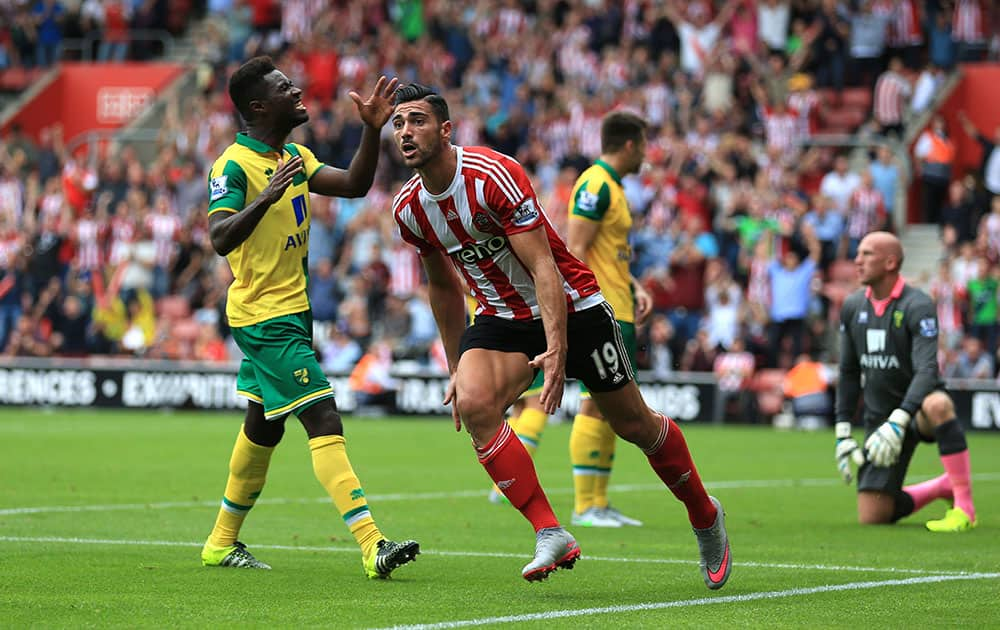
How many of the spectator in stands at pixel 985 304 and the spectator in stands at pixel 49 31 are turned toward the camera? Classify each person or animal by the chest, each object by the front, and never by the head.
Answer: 2

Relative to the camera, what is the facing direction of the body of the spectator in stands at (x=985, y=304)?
toward the camera

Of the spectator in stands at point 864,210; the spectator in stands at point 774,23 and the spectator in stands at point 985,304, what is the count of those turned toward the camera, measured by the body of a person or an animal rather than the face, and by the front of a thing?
3

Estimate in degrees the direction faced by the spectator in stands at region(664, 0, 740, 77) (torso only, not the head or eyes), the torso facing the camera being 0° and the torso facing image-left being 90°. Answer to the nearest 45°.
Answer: approximately 0°

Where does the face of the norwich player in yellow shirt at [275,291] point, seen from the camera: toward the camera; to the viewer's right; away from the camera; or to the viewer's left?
to the viewer's right

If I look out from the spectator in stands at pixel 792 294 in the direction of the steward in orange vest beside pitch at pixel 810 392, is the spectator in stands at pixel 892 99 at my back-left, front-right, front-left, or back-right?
back-left

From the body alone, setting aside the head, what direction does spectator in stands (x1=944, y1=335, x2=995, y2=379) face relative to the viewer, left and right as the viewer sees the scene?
facing the viewer

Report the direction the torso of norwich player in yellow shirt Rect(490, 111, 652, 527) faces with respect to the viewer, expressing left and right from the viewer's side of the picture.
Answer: facing to the right of the viewer

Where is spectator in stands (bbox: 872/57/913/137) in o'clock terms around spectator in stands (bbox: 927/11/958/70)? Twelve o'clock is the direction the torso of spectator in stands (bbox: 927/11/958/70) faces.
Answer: spectator in stands (bbox: 872/57/913/137) is roughly at 1 o'clock from spectator in stands (bbox: 927/11/958/70).

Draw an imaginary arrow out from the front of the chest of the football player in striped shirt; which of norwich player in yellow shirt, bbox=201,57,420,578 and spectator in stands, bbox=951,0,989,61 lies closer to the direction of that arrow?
the norwich player in yellow shirt

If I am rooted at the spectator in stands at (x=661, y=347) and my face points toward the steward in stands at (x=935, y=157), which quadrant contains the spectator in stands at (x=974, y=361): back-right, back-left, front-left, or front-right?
front-right
